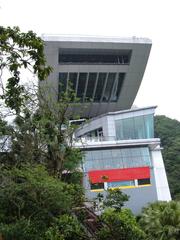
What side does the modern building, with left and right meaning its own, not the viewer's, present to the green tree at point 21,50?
front

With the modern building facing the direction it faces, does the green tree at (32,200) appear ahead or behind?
ahead

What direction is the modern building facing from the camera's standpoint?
toward the camera

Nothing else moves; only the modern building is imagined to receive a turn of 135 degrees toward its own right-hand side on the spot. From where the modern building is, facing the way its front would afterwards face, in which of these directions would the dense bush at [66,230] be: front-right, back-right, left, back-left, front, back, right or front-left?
back-left

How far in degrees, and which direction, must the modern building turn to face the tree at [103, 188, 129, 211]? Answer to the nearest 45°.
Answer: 0° — it already faces it

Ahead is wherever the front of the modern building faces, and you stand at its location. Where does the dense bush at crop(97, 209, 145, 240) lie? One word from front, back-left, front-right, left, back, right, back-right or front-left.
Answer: front

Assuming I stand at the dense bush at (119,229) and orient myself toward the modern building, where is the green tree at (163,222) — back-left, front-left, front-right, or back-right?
front-right

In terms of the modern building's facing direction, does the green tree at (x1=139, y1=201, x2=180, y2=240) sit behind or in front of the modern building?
in front

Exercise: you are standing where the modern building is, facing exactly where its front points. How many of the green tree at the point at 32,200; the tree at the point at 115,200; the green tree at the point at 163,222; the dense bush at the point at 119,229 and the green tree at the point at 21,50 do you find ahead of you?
5
